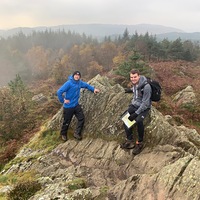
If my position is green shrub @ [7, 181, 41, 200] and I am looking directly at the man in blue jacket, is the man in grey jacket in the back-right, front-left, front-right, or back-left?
front-right

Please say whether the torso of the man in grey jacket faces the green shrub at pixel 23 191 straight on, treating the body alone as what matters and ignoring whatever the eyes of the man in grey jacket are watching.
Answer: yes

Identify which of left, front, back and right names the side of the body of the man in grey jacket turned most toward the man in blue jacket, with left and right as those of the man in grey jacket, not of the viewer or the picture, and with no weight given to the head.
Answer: right

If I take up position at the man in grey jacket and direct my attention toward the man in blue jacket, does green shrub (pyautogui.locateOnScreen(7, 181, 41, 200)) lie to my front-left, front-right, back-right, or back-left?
front-left

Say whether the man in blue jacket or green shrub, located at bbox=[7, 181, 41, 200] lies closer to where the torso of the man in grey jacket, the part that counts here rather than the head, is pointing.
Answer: the green shrub
